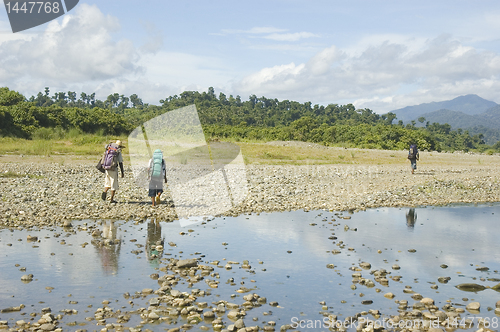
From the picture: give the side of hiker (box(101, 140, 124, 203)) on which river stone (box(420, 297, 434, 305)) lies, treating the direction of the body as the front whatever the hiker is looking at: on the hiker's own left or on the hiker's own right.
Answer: on the hiker's own right

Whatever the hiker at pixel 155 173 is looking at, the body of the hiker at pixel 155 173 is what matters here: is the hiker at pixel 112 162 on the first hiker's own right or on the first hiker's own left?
on the first hiker's own left

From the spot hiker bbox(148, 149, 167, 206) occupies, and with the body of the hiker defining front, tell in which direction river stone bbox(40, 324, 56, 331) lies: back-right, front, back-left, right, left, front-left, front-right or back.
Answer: back

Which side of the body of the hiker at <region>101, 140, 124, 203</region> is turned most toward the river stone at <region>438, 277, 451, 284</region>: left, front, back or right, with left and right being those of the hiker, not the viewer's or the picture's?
right

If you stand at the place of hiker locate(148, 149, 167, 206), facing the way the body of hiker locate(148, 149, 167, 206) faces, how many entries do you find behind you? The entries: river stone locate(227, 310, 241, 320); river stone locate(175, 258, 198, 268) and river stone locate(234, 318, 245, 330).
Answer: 3

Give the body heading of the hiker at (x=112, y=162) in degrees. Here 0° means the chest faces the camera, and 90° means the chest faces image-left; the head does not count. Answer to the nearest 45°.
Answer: approximately 225°

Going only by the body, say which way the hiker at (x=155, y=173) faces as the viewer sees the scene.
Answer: away from the camera

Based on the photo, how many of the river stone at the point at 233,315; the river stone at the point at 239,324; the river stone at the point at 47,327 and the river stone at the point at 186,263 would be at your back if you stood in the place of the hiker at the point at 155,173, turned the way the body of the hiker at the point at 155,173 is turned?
4

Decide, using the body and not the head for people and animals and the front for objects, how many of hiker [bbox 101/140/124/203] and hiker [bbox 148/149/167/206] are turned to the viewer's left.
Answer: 0

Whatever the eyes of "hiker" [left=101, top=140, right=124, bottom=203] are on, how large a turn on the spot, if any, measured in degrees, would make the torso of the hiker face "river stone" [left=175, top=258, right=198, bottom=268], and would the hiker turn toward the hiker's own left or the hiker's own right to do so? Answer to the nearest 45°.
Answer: approximately 135° to the hiker's own right

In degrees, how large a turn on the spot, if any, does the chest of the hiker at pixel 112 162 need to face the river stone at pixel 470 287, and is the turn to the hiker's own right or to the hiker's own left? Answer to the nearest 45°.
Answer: approximately 90° to the hiker's own right

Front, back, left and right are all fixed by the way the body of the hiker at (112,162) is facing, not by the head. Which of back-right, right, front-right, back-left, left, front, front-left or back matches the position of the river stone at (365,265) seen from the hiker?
right

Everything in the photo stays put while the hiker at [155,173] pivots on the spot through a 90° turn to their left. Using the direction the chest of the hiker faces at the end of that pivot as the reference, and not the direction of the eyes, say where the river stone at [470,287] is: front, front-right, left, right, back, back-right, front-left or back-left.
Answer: back-left

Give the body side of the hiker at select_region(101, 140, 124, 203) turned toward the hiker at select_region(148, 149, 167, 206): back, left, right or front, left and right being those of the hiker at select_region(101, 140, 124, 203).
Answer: right
